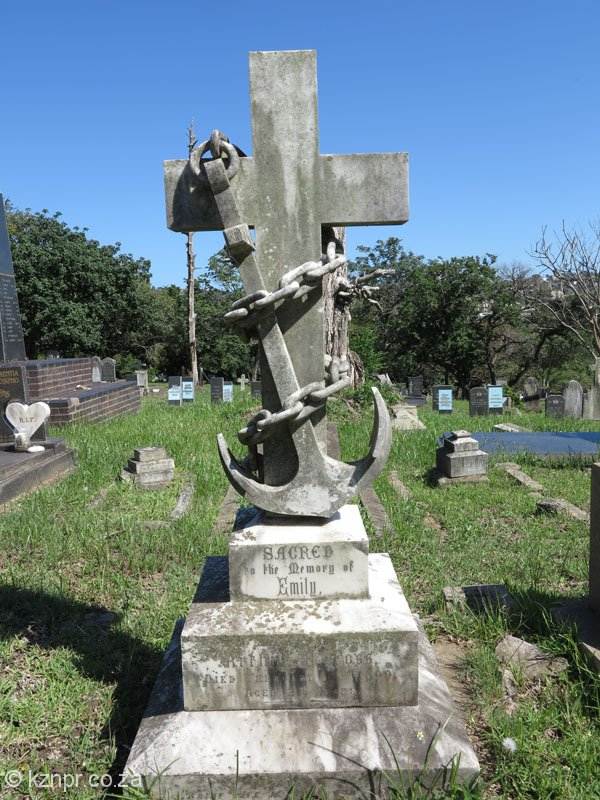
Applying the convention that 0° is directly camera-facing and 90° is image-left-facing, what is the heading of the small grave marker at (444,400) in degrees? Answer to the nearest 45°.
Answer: approximately 0°

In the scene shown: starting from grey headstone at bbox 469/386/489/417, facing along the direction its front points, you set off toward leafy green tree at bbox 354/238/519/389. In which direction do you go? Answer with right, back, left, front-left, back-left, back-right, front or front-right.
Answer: back

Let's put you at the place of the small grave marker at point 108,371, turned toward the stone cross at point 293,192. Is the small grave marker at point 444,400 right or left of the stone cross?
left

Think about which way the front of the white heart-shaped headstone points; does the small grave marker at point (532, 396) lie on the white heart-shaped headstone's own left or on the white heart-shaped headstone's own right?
on the white heart-shaped headstone's own left

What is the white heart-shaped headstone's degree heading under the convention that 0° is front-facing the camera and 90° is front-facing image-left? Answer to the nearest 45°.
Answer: approximately 0°

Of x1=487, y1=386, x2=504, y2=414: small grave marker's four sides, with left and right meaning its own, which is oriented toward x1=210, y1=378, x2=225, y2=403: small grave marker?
right

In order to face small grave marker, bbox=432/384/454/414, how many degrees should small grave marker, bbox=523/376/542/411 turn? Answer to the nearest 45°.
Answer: approximately 45° to its right
